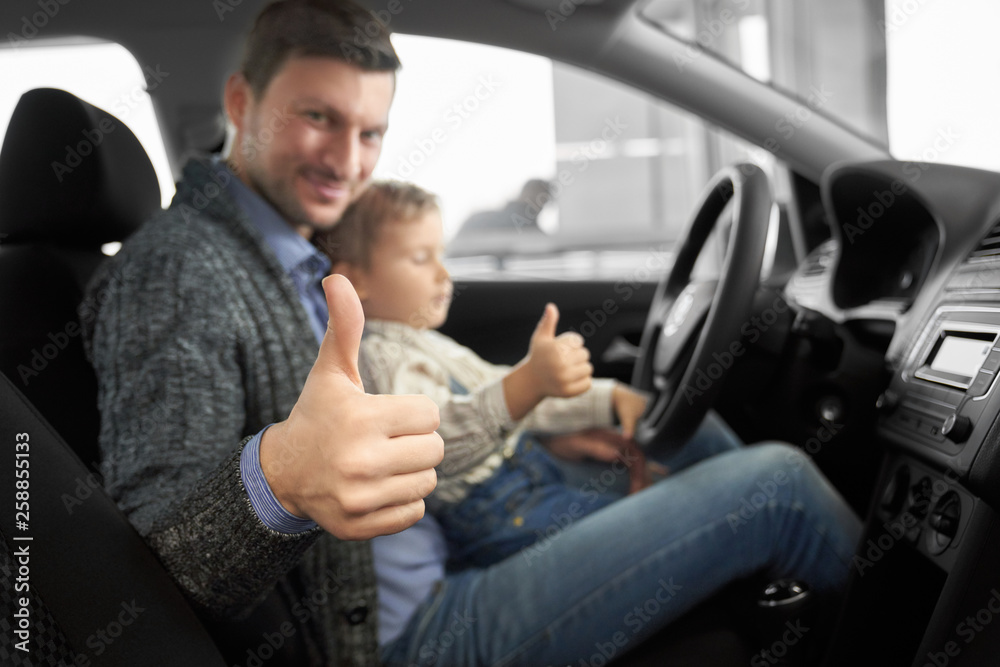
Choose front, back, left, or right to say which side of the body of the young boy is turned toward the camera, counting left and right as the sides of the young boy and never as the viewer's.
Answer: right
